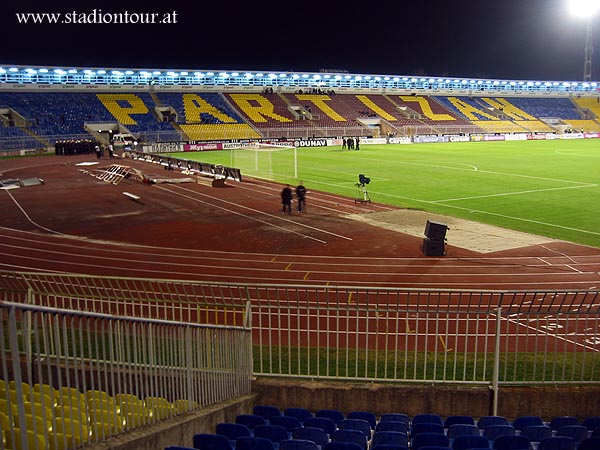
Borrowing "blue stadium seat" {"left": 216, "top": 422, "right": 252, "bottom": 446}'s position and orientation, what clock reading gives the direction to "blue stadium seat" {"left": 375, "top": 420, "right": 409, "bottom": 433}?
"blue stadium seat" {"left": 375, "top": 420, "right": 409, "bottom": 433} is roughly at 3 o'clock from "blue stadium seat" {"left": 216, "top": 422, "right": 252, "bottom": 446}.

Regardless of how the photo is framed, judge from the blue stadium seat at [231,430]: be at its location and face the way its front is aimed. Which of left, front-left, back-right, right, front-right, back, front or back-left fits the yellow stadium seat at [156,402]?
left

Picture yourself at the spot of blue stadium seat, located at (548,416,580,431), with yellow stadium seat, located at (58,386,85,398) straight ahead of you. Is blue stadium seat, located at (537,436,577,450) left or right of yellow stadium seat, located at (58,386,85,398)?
left

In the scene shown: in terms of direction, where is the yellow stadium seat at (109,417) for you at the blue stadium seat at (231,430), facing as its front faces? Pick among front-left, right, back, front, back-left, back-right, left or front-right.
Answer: back-left

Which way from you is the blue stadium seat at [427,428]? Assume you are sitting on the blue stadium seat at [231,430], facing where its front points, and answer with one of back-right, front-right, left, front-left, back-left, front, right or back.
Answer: right

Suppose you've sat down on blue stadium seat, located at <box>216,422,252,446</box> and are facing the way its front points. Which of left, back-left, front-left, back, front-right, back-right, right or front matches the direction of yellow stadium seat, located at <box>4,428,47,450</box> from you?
back-left

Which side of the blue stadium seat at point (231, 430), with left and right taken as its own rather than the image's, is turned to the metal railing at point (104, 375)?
left

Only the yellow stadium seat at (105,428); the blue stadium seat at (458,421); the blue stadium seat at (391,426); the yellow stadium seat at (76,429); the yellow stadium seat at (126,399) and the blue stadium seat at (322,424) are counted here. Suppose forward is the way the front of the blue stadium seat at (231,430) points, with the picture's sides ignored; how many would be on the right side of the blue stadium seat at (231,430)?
3

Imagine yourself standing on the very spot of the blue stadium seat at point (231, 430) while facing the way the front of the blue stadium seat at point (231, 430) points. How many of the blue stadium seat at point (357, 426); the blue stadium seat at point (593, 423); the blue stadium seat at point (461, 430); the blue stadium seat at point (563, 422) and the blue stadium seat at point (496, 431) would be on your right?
5

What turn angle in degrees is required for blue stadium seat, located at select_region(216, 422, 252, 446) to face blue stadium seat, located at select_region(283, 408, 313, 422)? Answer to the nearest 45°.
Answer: approximately 45° to its right

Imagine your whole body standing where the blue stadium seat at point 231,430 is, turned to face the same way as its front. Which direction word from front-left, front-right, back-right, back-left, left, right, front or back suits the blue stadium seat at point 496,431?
right

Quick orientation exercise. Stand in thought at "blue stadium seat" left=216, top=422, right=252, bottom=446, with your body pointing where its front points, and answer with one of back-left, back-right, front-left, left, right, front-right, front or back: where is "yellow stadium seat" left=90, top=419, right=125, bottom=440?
back-left

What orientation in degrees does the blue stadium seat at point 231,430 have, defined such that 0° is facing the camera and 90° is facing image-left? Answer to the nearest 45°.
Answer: approximately 180°

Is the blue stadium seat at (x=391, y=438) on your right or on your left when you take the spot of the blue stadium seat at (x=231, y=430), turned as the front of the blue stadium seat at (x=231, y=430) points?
on your right

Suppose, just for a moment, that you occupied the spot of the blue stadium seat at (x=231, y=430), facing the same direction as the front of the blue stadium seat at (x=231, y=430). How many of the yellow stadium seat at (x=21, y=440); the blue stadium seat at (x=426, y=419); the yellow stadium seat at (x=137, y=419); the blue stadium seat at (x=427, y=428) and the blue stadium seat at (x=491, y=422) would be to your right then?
3

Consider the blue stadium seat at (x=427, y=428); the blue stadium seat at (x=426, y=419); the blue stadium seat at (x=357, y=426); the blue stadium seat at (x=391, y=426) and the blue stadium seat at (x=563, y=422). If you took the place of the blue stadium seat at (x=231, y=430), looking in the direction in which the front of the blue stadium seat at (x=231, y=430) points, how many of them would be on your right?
5

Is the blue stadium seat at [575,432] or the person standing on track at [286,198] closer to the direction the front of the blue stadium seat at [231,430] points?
the person standing on track
